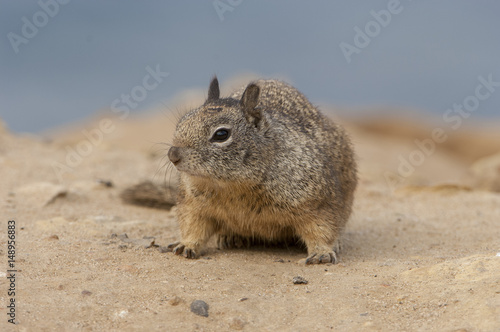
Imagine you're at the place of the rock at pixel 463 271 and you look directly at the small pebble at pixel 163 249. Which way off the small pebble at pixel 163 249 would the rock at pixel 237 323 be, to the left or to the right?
left

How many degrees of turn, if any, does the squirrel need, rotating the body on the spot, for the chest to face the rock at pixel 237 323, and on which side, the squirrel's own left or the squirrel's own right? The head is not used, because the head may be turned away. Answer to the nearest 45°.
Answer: approximately 45° to the squirrel's own left

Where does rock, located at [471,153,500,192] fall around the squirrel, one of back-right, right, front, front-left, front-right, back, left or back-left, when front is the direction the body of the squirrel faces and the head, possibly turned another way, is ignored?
back

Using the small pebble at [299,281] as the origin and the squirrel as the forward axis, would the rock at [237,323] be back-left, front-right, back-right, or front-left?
back-left

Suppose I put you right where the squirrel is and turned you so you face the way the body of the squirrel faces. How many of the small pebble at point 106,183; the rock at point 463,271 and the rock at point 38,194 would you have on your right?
2

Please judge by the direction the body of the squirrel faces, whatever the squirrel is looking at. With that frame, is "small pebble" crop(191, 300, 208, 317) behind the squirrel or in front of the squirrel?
in front

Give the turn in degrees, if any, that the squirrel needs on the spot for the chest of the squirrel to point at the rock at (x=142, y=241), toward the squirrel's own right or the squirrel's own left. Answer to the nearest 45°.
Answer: approximately 90° to the squirrel's own right

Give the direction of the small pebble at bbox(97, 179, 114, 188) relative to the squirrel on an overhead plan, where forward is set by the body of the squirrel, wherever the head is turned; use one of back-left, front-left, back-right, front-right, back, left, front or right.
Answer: right

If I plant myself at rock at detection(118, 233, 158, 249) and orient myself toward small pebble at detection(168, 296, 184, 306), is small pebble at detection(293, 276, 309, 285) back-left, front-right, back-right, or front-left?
front-left

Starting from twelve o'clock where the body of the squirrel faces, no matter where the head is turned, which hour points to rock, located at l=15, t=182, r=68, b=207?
The rock is roughly at 3 o'clock from the squirrel.

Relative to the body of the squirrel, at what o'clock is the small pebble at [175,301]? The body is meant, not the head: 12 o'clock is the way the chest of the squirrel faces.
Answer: The small pebble is roughly at 11 o'clock from the squirrel.

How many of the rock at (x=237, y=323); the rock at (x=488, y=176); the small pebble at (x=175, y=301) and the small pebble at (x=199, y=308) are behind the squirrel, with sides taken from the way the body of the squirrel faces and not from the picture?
1

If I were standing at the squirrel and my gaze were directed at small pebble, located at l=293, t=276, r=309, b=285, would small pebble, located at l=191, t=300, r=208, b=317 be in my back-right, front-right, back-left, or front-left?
front-right

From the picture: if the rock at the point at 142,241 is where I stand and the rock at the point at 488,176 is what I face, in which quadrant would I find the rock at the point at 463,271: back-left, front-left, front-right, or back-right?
front-right

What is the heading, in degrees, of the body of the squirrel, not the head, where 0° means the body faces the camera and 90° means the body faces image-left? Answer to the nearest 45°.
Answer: approximately 45°

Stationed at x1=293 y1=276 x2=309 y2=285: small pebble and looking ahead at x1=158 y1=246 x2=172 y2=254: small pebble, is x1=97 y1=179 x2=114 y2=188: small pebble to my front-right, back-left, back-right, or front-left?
front-right

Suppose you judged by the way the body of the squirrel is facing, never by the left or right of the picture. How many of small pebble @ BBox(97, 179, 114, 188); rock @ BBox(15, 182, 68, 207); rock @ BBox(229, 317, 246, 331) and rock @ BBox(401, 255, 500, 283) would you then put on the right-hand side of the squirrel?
2
